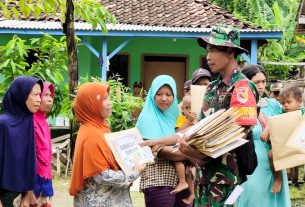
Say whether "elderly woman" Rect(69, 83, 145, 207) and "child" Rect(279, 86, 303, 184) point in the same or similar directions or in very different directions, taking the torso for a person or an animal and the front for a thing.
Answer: very different directions

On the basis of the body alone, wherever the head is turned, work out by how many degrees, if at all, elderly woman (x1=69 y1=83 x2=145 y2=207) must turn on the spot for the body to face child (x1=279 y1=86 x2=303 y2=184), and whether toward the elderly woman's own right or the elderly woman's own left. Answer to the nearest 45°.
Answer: approximately 45° to the elderly woman's own left

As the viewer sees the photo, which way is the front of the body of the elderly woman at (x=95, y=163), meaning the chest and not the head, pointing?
to the viewer's right

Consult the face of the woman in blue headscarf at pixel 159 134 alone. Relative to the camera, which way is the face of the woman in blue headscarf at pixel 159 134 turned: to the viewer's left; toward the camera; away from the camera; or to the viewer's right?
toward the camera

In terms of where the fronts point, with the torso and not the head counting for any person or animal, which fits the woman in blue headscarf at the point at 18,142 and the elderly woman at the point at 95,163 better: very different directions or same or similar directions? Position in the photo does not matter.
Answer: same or similar directions

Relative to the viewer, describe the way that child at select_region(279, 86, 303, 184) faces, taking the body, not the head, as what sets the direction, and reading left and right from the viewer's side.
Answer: facing the viewer and to the left of the viewer

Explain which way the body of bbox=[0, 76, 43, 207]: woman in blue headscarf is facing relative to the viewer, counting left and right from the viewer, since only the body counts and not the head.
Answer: facing to the right of the viewer

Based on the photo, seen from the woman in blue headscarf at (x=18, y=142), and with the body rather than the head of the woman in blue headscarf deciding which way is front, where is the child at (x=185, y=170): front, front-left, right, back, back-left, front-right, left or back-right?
front

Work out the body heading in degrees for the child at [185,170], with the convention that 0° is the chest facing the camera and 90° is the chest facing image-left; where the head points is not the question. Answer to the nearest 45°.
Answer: approximately 45°

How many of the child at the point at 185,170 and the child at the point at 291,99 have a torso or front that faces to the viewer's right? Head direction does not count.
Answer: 0

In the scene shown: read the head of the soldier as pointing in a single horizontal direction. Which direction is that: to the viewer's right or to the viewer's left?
to the viewer's left
